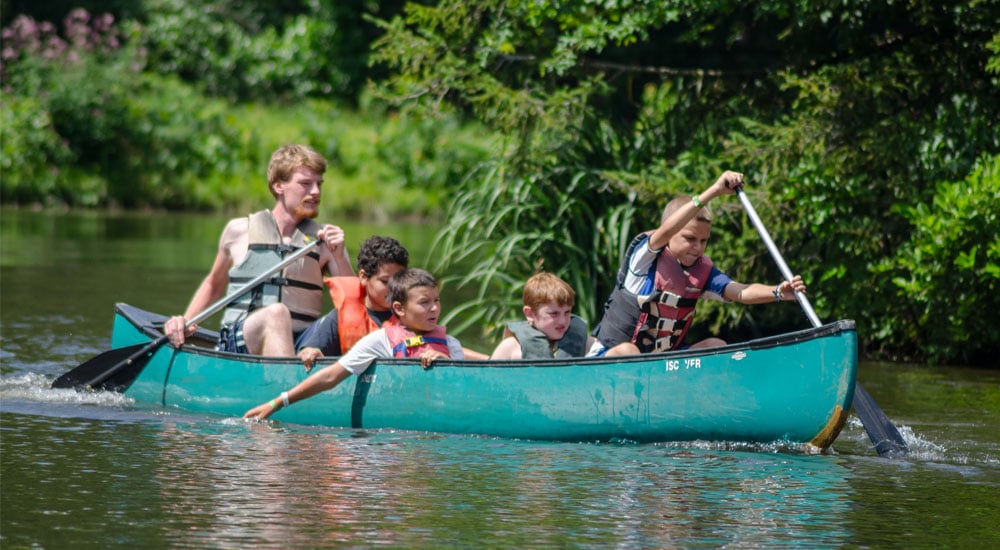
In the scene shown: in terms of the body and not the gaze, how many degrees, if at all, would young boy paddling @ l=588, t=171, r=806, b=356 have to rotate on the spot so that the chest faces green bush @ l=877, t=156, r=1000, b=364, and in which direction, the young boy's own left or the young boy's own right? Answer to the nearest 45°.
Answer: approximately 90° to the young boy's own left

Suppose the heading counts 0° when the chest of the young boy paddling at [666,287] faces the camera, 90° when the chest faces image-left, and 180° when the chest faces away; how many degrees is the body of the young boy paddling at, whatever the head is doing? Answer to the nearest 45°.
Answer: approximately 315°

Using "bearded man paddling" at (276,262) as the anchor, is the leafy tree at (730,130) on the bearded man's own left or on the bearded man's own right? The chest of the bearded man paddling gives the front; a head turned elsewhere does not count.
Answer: on the bearded man's own left

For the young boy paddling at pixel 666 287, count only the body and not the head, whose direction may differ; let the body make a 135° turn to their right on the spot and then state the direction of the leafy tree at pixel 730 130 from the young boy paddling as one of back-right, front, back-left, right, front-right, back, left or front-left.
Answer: right

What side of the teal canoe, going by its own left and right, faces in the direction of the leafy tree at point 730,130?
left

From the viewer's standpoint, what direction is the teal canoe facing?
to the viewer's right

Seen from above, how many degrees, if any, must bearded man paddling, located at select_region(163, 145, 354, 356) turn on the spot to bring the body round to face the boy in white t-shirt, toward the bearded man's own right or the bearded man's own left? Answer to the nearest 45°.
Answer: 0° — they already face them

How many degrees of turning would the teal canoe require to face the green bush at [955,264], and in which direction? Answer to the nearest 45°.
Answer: approximately 45° to its left

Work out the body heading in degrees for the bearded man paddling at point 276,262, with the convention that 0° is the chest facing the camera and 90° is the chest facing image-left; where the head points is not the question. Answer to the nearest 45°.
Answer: approximately 315°

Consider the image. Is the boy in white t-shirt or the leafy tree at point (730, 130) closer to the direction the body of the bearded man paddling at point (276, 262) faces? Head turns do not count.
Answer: the boy in white t-shirt
